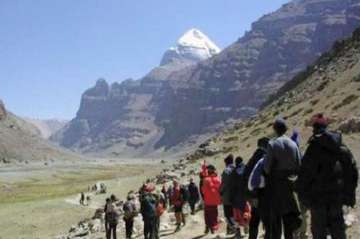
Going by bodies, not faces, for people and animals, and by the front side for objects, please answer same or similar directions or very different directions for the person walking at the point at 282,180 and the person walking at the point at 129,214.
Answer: same or similar directions

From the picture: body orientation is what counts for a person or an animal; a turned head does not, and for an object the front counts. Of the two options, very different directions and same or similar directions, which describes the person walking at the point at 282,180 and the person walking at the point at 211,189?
same or similar directions

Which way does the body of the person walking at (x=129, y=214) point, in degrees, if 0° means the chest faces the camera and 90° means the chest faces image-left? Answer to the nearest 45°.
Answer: approximately 180°

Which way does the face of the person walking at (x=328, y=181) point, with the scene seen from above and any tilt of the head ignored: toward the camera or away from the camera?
away from the camera

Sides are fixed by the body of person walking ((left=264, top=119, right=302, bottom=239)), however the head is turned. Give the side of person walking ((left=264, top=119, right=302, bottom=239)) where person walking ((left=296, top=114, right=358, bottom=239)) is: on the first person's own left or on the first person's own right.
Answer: on the first person's own right

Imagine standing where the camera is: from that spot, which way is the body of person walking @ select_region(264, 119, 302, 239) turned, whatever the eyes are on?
away from the camera

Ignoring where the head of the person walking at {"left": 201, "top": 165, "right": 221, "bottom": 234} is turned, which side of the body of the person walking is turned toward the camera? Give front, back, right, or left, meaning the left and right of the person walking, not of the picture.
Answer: back

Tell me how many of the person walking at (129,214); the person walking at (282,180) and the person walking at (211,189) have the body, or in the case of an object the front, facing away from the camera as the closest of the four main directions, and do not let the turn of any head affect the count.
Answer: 3

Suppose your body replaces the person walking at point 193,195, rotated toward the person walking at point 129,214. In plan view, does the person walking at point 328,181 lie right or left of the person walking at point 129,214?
left

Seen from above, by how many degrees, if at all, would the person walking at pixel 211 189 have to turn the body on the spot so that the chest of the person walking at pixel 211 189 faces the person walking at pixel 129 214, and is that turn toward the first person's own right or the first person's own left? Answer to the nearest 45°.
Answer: approximately 45° to the first person's own left

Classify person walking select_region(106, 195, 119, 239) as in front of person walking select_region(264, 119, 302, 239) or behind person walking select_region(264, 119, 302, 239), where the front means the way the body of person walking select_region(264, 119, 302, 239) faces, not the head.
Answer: in front
